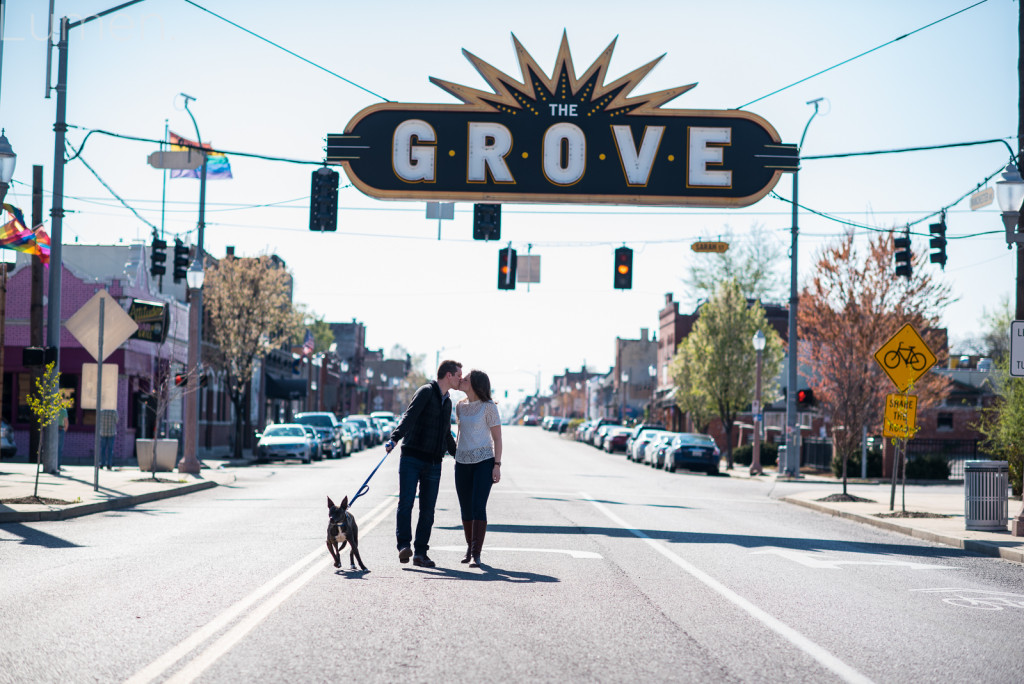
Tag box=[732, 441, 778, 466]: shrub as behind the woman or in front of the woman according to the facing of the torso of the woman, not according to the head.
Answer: behind

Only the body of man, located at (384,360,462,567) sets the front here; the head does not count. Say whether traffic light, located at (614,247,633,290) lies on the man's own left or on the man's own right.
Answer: on the man's own left

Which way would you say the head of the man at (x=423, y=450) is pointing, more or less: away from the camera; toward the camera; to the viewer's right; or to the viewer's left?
to the viewer's right

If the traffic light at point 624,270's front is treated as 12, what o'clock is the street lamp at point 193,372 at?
The street lamp is roughly at 3 o'clock from the traffic light.

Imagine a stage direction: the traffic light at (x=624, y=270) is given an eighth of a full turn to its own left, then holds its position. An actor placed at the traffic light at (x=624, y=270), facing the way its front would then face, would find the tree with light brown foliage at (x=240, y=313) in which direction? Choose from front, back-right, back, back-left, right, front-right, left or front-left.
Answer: back

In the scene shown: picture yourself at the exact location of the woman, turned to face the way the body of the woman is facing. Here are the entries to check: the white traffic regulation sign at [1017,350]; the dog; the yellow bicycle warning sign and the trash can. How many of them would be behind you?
3

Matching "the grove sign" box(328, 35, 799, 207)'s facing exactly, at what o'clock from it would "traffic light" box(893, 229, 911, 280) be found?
The traffic light is roughly at 8 o'clock from the grove sign.

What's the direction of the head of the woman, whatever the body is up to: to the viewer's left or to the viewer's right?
to the viewer's left
